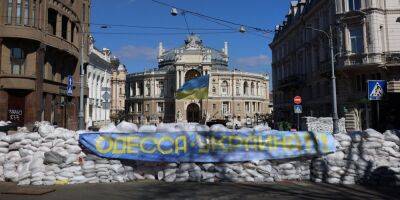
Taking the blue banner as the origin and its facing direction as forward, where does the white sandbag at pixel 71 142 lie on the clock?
The white sandbag is roughly at 3 o'clock from the blue banner.

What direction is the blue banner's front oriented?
toward the camera

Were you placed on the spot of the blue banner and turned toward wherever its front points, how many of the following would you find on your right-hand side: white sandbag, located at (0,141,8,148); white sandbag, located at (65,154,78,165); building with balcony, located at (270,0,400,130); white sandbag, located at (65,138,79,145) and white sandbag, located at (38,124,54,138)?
4

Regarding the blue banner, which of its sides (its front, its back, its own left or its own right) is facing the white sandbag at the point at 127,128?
right

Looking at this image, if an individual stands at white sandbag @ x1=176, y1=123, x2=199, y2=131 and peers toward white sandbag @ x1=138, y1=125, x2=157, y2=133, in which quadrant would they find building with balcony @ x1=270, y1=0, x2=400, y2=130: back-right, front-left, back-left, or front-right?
back-right

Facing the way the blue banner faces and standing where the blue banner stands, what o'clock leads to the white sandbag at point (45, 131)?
The white sandbag is roughly at 3 o'clock from the blue banner.

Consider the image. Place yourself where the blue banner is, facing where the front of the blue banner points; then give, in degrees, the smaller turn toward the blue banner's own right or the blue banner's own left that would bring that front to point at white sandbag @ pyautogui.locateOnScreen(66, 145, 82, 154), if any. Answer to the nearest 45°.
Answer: approximately 90° to the blue banner's own right

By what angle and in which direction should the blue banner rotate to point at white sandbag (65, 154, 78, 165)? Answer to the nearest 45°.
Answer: approximately 90° to its right

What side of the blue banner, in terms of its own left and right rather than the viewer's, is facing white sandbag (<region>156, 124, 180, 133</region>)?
right

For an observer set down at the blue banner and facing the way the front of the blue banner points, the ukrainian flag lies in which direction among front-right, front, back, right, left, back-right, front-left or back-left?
back

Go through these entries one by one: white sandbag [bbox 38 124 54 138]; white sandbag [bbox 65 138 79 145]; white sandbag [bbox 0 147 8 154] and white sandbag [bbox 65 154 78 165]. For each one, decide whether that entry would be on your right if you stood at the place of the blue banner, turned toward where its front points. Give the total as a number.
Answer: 4

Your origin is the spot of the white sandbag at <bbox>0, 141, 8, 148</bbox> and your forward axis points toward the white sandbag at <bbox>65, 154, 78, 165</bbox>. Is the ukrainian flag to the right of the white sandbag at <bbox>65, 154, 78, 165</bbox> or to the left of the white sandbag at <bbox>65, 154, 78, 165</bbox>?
left

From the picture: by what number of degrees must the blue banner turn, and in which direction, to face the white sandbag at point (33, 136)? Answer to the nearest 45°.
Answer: approximately 90° to its right

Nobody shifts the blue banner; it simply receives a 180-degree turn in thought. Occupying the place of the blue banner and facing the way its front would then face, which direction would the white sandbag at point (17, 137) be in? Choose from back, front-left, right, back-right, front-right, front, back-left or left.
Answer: left

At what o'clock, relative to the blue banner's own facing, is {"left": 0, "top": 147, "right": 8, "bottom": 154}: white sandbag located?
The white sandbag is roughly at 3 o'clock from the blue banner.

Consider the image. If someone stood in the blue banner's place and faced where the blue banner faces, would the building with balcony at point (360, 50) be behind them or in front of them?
behind

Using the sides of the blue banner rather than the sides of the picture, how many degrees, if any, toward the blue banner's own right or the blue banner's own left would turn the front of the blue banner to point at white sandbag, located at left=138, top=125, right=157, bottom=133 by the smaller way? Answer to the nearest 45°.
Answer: approximately 90° to the blue banner's own right
